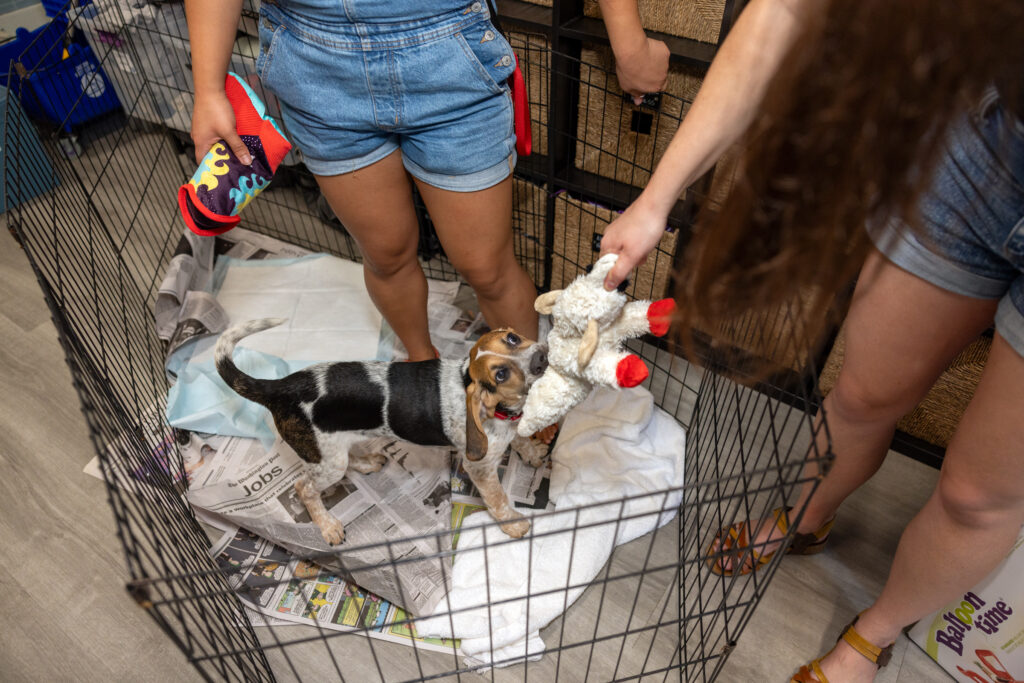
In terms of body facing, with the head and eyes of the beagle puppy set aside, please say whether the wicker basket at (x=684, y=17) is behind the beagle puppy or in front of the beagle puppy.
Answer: in front

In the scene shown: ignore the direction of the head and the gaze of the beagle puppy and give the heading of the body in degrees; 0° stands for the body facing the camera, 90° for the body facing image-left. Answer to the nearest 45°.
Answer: approximately 270°

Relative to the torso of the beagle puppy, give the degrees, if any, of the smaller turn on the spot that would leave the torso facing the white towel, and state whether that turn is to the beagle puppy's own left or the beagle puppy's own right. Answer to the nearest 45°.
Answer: approximately 45° to the beagle puppy's own right

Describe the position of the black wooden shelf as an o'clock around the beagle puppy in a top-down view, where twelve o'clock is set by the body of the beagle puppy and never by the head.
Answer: The black wooden shelf is roughly at 11 o'clock from the beagle puppy.

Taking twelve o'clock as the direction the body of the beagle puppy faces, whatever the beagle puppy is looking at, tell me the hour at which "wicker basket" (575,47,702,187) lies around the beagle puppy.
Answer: The wicker basket is roughly at 11 o'clock from the beagle puppy.

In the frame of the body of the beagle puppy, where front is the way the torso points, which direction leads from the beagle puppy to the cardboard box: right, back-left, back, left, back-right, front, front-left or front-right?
front-right

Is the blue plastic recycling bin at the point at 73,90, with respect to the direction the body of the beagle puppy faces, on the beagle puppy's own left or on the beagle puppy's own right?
on the beagle puppy's own left
